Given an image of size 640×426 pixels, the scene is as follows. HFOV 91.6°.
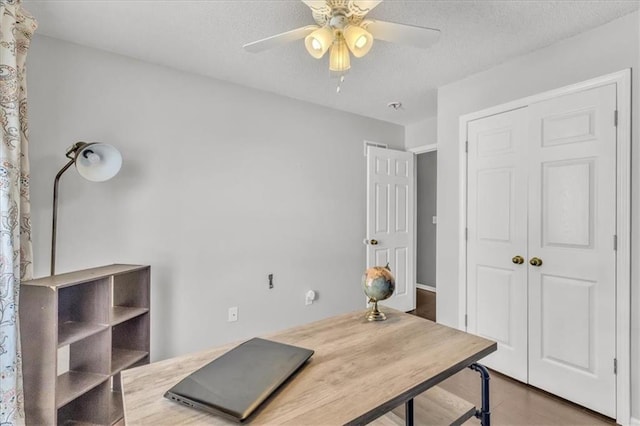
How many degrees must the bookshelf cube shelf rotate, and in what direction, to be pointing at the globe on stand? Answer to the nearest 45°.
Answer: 0° — it already faces it

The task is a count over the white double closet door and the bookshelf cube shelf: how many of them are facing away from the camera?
0

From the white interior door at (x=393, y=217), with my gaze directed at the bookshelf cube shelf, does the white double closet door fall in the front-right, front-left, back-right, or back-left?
front-left

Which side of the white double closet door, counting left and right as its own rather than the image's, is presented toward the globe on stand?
front

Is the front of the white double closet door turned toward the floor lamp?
yes

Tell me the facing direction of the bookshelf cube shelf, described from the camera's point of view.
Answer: facing the viewer and to the right of the viewer

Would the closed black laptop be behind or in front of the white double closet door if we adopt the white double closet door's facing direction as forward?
in front

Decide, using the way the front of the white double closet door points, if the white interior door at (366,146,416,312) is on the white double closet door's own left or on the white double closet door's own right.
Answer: on the white double closet door's own right

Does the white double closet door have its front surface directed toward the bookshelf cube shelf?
yes

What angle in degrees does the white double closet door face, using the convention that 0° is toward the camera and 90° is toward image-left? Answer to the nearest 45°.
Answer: approximately 45°
